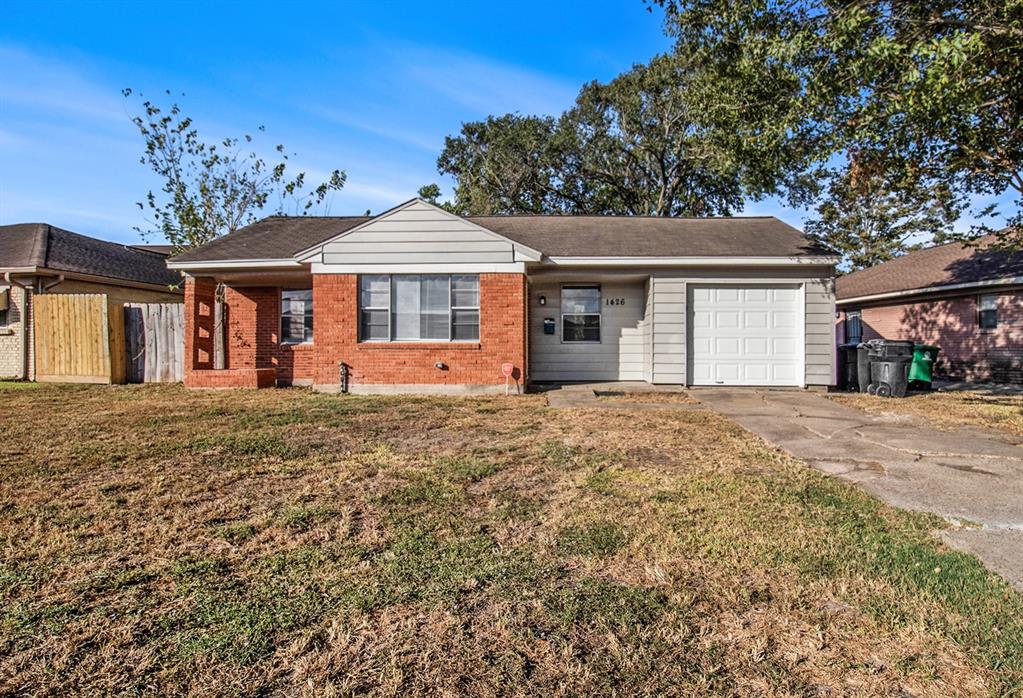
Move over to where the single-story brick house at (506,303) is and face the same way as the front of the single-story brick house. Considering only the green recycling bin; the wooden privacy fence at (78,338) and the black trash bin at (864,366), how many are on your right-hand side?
1

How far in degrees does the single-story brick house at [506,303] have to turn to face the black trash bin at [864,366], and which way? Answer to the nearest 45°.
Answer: approximately 90° to its left

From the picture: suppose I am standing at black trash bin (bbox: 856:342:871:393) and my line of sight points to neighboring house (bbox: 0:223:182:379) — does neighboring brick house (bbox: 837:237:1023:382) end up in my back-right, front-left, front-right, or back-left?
back-right

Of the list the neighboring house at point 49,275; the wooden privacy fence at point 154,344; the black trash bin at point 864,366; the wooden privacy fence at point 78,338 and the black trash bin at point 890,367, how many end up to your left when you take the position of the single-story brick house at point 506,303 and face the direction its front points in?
2

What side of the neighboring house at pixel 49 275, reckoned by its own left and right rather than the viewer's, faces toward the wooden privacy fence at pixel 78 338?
left

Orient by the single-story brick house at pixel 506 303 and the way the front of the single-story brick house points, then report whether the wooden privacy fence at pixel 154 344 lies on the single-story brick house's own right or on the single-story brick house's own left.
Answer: on the single-story brick house's own right

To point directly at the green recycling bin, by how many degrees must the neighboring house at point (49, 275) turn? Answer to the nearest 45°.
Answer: approximately 45° to its left

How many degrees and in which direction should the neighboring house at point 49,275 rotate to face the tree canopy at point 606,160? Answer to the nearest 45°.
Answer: approximately 90° to its left

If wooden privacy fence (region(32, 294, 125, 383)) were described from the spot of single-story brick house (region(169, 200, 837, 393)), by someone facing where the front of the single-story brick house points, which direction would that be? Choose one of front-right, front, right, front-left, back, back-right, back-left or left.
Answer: right

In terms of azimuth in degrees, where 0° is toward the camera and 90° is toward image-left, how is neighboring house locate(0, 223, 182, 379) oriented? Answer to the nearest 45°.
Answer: approximately 0°

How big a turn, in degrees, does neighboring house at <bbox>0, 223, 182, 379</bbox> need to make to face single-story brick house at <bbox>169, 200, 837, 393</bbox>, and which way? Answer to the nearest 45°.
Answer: approximately 45° to its left

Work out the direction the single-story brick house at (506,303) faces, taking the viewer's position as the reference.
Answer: facing the viewer

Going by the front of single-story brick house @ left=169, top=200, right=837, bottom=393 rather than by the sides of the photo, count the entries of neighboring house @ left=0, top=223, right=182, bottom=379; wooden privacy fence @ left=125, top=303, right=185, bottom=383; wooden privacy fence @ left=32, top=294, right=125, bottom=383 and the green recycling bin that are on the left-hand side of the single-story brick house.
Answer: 1
